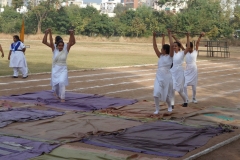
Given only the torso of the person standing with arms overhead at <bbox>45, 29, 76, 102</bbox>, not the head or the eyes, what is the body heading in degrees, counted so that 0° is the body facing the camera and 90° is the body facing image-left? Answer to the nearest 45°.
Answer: approximately 0°

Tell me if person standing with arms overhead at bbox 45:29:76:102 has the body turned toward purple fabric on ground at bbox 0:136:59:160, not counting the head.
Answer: yes

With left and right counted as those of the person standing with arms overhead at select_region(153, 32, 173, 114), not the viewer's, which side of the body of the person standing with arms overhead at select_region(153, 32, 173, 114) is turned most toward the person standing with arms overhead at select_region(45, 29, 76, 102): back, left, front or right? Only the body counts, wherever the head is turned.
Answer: right

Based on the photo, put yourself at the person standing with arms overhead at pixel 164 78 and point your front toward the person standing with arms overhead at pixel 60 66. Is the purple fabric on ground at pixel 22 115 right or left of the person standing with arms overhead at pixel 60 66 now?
left

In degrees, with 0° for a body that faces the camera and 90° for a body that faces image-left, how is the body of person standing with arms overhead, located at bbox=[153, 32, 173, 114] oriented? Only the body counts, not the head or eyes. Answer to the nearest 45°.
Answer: approximately 45°

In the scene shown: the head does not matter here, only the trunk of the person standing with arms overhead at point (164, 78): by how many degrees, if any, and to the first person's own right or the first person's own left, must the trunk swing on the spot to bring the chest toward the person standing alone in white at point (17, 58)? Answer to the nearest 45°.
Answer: approximately 90° to the first person's own right

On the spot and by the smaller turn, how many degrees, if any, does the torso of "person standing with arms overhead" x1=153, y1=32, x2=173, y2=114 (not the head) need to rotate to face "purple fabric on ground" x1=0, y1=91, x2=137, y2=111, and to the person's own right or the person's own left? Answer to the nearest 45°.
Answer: approximately 90° to the person's own right
